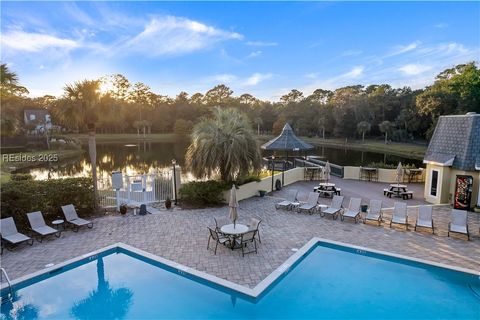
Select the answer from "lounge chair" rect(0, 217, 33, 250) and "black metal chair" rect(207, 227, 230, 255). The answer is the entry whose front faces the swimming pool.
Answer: the lounge chair

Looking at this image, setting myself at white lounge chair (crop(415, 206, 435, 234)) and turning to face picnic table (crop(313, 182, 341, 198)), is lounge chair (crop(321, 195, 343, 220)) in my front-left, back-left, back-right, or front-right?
front-left

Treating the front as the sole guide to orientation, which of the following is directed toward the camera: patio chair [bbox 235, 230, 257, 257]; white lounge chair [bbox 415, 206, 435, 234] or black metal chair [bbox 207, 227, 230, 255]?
the white lounge chair

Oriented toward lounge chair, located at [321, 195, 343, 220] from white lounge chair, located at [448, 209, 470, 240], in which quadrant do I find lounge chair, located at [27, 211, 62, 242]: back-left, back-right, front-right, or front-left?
front-left

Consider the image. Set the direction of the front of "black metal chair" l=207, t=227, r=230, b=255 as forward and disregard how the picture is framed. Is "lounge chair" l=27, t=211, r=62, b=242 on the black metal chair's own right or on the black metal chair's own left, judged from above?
on the black metal chair's own left

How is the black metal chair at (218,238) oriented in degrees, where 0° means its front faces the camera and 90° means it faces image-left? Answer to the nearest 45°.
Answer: approximately 225°

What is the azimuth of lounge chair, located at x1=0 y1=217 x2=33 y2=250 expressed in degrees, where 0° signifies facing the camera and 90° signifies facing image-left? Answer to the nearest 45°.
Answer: approximately 315°

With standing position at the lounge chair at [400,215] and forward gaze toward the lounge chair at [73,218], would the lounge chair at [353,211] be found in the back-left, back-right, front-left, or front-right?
front-right

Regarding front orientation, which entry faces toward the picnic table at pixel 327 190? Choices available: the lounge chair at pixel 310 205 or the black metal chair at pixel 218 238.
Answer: the black metal chair

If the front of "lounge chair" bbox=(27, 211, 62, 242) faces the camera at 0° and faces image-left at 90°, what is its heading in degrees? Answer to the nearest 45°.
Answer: approximately 315°

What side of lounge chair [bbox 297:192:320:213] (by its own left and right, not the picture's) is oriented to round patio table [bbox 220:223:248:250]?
front

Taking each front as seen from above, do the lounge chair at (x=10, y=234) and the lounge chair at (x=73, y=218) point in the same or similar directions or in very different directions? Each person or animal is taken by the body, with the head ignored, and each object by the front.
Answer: same or similar directions

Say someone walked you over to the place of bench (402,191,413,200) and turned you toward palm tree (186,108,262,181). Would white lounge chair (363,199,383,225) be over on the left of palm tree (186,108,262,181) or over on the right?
left

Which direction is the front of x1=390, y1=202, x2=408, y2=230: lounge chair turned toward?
toward the camera

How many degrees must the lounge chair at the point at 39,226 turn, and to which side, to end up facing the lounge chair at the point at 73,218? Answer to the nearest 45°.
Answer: approximately 90° to its left

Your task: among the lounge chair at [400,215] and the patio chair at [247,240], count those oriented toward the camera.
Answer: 1

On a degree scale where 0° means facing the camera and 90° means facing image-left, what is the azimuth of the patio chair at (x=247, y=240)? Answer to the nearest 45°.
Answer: approximately 135°

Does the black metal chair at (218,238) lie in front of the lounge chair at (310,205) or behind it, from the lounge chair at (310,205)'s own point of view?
in front

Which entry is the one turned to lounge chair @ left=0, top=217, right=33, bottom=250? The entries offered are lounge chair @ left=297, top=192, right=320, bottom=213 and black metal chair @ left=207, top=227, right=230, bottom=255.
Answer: lounge chair @ left=297, top=192, right=320, bottom=213

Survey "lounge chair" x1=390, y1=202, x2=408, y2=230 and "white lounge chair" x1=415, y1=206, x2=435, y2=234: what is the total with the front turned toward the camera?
2
